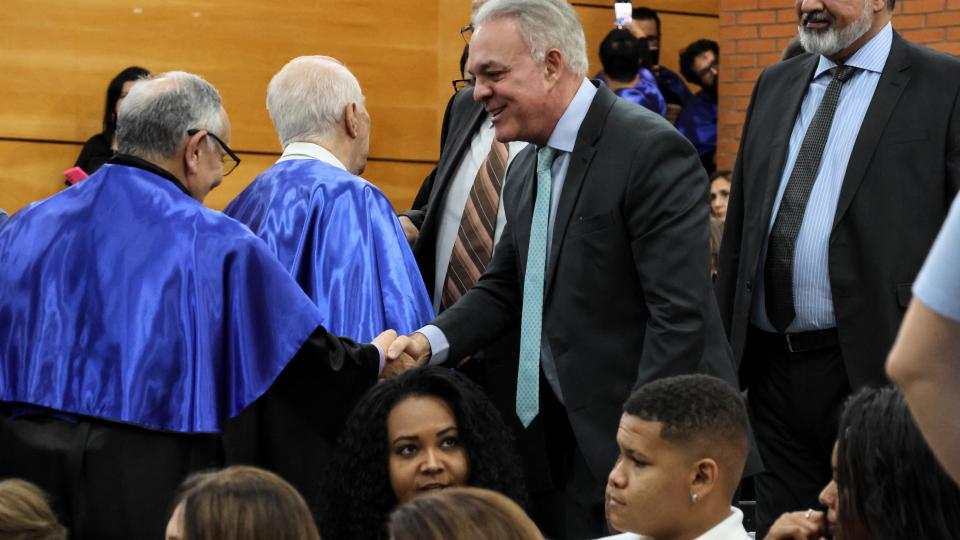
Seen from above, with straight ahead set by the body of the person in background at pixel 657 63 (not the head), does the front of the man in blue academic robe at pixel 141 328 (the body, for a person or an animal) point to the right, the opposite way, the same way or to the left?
the opposite way

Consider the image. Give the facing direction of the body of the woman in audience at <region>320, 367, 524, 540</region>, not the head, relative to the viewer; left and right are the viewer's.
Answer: facing the viewer

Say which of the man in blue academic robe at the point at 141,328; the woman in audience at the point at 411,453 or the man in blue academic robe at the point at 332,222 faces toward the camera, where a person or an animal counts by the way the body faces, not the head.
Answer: the woman in audience

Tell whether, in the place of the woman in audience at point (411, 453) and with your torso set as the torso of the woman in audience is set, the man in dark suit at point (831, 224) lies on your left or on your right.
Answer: on your left

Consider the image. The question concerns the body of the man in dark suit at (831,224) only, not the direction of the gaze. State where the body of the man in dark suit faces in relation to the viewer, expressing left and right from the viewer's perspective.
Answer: facing the viewer and to the left of the viewer

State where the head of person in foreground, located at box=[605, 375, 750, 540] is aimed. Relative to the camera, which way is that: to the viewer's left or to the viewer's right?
to the viewer's left

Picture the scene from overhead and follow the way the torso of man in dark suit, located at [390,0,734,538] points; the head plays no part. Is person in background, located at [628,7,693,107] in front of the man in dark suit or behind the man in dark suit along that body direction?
behind

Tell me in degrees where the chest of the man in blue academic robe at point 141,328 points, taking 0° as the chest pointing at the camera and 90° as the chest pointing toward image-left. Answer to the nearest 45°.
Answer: approximately 225°

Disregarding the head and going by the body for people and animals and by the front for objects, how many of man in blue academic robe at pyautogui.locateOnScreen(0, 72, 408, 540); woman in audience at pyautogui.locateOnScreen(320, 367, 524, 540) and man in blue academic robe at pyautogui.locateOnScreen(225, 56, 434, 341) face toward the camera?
1

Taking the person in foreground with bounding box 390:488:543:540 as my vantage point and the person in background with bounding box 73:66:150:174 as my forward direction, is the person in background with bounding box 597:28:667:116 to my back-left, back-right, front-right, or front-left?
front-right
